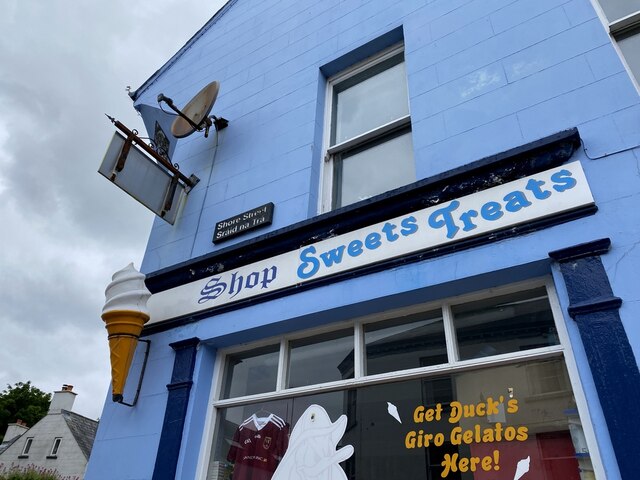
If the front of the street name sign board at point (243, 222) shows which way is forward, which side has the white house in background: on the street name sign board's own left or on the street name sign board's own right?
on the street name sign board's own right

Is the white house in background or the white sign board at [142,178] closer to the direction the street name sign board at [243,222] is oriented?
the white sign board

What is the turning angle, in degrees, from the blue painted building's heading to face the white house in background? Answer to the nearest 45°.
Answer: approximately 90° to its right

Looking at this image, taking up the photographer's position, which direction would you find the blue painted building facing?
facing the viewer and to the left of the viewer

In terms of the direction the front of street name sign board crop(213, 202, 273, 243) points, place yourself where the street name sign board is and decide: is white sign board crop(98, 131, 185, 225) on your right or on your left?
on your right
